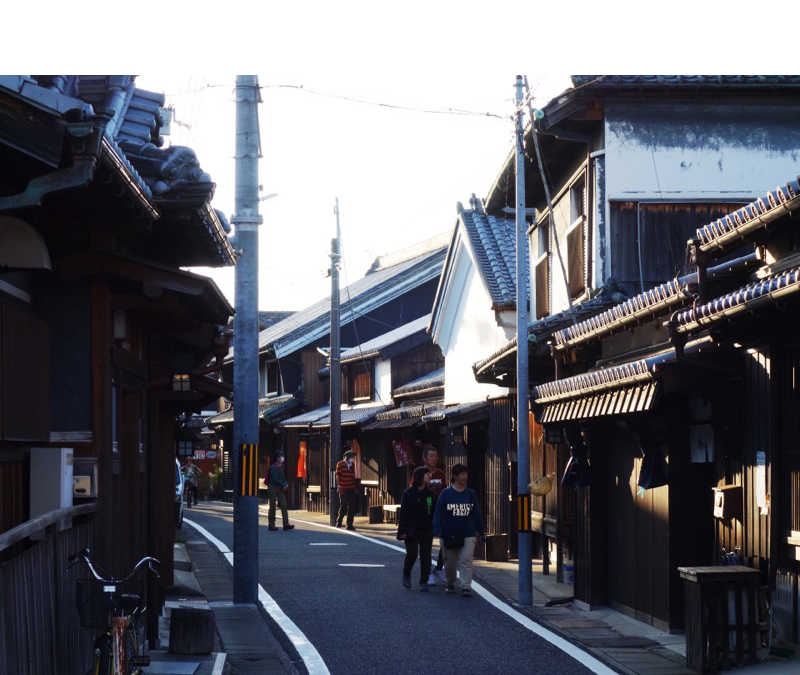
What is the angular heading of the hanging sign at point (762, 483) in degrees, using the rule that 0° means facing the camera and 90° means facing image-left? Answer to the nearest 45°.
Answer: approximately 45°

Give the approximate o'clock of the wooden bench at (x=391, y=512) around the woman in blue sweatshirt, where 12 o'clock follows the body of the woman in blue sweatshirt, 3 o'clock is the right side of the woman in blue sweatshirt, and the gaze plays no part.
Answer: The wooden bench is roughly at 6 o'clock from the woman in blue sweatshirt.

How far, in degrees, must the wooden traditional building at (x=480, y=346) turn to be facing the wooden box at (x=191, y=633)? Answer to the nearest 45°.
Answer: approximately 45° to its left

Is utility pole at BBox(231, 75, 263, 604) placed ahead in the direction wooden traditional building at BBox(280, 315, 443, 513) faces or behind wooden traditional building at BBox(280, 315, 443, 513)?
ahead

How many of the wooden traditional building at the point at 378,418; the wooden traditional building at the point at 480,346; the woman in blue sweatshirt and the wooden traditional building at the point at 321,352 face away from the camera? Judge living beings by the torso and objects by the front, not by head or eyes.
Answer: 0

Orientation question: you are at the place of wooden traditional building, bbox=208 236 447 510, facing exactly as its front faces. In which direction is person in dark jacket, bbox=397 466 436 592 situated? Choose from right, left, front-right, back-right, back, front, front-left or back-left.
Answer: front-left

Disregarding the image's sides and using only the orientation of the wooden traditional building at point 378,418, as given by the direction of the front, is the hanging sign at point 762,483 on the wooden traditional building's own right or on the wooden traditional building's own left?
on the wooden traditional building's own left

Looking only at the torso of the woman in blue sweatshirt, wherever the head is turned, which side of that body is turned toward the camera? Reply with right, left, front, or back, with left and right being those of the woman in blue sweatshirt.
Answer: front

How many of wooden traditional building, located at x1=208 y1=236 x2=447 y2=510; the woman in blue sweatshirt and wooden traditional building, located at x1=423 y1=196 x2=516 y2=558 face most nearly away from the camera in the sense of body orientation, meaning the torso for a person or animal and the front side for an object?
0
